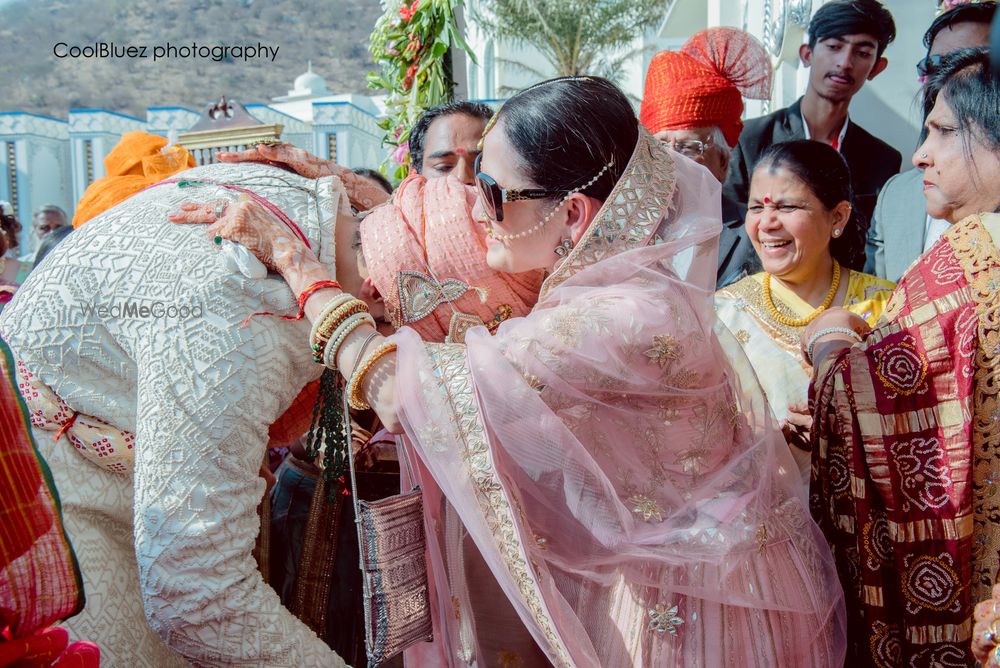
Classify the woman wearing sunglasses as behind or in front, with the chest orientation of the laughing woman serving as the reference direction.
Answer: in front

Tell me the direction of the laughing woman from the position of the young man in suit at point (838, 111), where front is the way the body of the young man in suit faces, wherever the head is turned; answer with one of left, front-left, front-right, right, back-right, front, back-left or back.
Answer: front

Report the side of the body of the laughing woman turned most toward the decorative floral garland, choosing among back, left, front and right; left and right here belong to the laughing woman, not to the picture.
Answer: right

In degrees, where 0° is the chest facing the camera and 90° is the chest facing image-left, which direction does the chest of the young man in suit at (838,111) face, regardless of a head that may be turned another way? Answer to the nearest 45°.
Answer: approximately 0°

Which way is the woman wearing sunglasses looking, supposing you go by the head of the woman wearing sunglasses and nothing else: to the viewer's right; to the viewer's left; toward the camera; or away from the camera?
to the viewer's left

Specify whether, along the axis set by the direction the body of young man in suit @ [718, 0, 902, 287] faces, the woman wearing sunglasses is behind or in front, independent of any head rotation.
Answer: in front

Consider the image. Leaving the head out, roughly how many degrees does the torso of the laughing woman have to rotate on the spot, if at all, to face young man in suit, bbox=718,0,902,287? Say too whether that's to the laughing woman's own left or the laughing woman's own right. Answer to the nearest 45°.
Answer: approximately 135° to the laughing woman's own right

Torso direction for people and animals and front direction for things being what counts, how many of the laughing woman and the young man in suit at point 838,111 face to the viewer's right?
0

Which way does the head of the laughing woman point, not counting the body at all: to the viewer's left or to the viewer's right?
to the viewer's left

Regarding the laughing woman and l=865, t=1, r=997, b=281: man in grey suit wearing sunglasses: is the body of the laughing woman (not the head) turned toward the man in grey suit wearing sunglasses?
no

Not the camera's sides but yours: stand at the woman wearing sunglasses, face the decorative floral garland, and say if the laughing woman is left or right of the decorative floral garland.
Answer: right
